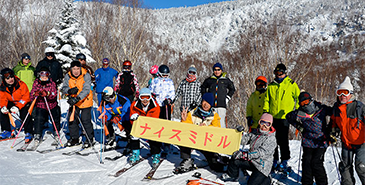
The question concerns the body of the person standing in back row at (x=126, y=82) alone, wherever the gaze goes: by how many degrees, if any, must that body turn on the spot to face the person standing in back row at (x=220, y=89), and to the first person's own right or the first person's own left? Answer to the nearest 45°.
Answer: approximately 45° to the first person's own left

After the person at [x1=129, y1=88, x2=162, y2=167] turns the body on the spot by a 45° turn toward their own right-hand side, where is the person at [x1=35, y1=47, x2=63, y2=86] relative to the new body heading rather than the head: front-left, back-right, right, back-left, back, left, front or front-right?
right

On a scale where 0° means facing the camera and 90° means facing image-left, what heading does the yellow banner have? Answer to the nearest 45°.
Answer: approximately 0°

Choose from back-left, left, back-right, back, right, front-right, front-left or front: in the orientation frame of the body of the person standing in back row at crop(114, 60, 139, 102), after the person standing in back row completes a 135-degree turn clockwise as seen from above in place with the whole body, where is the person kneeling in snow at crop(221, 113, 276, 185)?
back

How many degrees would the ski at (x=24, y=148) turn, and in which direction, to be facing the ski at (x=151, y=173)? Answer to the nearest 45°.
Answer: approximately 90° to its left

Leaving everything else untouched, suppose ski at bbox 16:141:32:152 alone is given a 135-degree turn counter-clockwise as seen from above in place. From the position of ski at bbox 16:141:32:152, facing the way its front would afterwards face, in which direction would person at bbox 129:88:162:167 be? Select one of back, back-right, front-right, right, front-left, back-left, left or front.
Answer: front-right

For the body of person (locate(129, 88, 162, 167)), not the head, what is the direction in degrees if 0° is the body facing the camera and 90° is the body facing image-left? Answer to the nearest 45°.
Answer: approximately 0°

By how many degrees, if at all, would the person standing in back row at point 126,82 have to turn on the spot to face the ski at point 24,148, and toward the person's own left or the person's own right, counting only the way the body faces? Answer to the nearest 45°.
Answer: approximately 90° to the person's own right

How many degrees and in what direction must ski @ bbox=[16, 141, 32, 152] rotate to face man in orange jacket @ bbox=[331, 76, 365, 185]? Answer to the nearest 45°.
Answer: approximately 90° to its left
